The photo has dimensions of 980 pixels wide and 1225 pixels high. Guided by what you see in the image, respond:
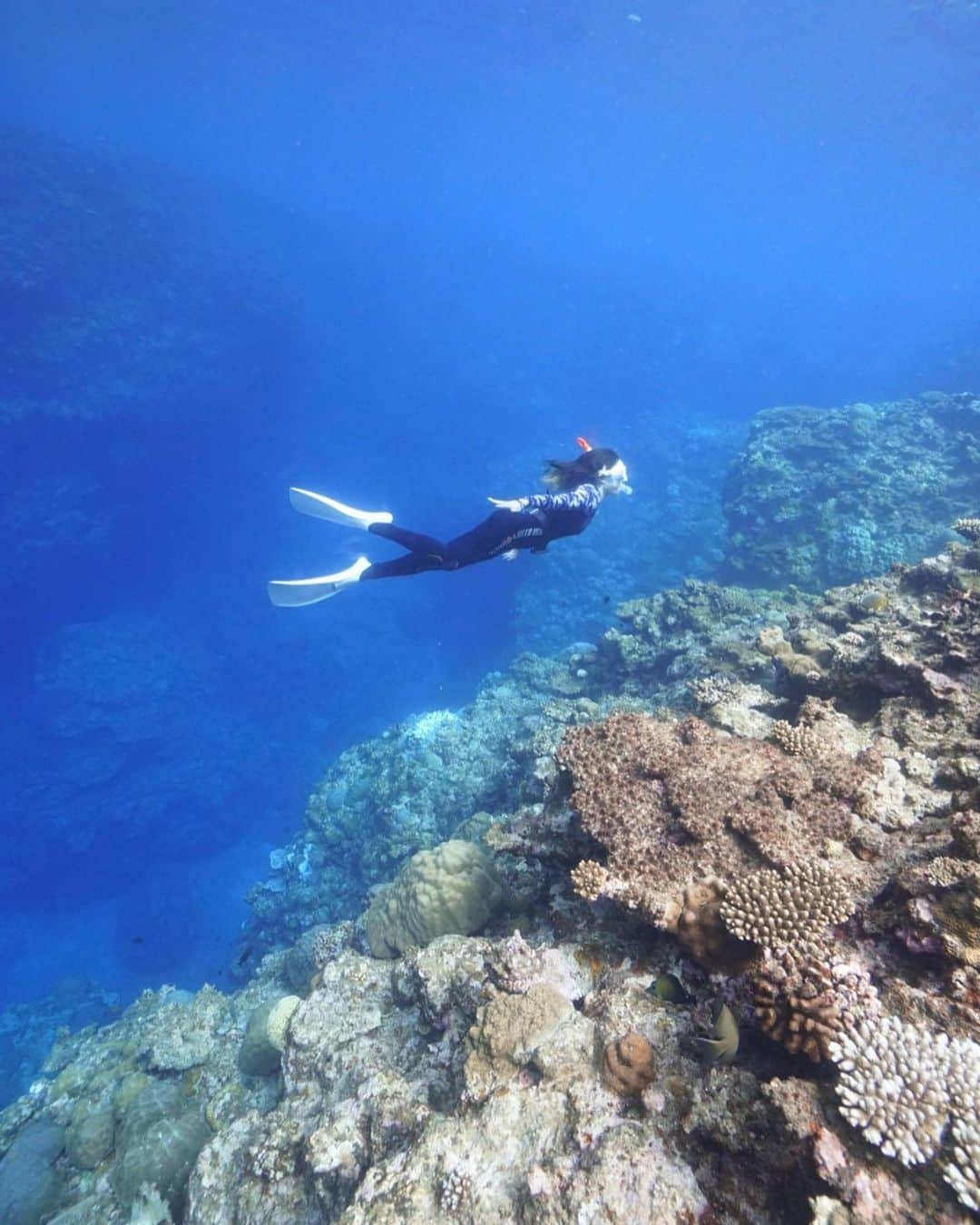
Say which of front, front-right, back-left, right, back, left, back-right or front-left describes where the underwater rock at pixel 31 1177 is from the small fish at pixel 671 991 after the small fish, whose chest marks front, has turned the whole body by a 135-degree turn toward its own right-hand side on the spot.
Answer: back-left

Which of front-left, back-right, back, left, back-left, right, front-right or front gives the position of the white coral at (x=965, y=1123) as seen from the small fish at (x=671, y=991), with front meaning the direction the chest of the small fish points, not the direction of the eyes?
back-left

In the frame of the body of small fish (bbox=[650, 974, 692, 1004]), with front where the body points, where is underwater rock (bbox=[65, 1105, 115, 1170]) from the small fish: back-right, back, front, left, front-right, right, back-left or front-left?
front

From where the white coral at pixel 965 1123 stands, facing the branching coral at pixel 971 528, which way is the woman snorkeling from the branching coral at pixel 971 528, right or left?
left

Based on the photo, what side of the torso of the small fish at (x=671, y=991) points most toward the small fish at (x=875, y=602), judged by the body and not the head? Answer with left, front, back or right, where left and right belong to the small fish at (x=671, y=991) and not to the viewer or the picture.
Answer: right

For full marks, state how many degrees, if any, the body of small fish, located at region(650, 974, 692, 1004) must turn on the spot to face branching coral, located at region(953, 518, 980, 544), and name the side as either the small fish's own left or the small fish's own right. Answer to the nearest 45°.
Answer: approximately 90° to the small fish's own right

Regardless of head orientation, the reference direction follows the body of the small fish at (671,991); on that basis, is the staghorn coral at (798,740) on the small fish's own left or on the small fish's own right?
on the small fish's own right

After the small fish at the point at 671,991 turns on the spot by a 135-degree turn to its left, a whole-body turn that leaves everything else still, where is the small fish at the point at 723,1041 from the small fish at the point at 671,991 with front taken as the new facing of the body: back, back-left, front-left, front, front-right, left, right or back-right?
front

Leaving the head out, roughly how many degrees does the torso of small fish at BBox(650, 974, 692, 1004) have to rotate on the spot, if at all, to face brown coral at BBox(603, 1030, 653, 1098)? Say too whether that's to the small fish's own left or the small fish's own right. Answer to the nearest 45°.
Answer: approximately 90° to the small fish's own left

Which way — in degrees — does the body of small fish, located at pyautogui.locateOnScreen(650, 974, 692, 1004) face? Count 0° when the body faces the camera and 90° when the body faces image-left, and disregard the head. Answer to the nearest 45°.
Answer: approximately 90°

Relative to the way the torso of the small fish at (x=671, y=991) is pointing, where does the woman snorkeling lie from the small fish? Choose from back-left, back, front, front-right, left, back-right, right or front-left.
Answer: front-right
